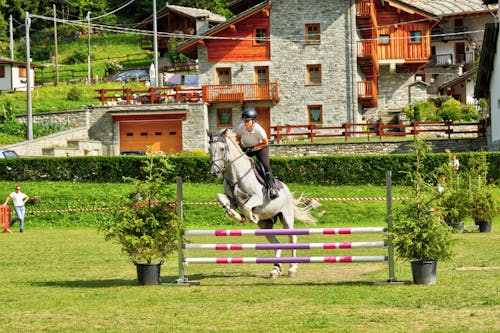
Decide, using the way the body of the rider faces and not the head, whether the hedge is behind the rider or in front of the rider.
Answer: behind

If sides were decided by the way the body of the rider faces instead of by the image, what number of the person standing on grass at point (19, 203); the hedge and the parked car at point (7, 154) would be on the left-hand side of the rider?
0

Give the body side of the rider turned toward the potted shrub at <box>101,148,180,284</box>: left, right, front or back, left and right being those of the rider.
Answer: front

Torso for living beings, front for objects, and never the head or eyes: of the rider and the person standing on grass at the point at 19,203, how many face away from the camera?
0

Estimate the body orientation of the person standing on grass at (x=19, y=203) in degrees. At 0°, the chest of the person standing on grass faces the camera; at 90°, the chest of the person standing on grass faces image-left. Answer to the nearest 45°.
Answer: approximately 0°

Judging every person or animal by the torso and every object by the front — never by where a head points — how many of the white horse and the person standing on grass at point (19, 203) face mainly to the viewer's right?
0

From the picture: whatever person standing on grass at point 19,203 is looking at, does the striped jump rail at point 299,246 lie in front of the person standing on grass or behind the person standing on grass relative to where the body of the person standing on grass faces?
in front

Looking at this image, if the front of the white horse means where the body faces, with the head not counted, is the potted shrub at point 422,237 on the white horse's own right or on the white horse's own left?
on the white horse's own left

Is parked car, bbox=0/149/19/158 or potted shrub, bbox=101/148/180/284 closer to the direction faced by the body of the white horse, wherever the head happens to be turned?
the potted shrub

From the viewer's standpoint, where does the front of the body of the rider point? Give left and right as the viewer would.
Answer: facing the viewer and to the left of the viewer

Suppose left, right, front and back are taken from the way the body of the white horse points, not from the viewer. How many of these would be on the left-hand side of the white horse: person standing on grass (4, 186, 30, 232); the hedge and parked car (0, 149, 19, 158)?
0

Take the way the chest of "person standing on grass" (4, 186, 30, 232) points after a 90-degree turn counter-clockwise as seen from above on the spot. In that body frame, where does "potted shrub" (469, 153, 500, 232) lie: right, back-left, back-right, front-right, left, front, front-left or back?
front-right
